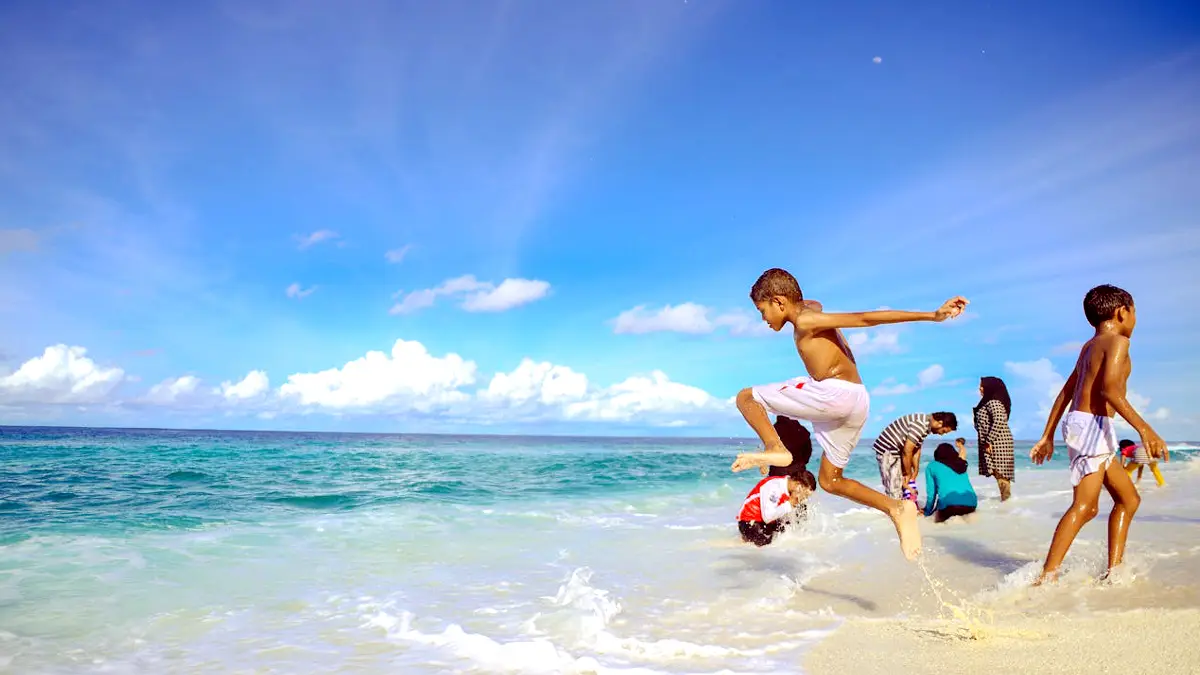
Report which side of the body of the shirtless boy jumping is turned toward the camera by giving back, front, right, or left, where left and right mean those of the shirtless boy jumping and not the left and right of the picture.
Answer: left

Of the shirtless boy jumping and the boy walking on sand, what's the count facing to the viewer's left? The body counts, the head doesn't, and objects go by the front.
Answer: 1

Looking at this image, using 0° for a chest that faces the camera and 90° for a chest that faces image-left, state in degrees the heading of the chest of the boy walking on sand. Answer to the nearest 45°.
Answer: approximately 225°

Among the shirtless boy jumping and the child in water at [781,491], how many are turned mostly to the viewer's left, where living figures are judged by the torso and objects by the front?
1

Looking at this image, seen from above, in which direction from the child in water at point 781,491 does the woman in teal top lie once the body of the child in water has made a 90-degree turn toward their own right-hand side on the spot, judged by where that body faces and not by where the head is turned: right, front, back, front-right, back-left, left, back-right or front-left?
back-left

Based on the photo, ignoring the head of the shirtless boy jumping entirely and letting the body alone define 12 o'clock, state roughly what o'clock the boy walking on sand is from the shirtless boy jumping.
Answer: The boy walking on sand is roughly at 5 o'clock from the shirtless boy jumping.

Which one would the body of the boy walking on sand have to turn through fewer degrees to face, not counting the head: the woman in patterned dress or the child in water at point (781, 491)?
the woman in patterned dress

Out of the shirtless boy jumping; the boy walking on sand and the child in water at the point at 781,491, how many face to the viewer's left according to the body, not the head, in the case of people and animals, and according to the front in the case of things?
1

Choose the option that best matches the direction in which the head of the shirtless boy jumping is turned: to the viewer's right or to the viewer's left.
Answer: to the viewer's left
